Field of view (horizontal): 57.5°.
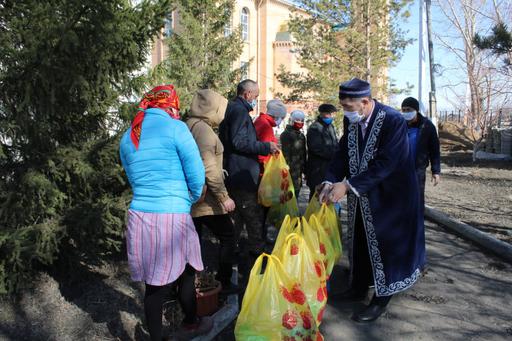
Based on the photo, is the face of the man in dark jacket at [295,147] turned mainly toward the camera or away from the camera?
toward the camera

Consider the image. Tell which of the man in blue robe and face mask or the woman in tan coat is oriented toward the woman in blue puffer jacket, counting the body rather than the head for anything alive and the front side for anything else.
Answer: the man in blue robe and face mask

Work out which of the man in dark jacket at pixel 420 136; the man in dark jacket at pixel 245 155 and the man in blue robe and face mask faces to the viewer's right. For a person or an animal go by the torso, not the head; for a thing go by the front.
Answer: the man in dark jacket at pixel 245 155

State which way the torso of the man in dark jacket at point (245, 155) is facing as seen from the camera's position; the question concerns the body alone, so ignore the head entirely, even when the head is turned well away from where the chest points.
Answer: to the viewer's right

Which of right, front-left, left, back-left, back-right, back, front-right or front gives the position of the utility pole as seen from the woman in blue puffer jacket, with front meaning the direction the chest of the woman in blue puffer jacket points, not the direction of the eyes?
front

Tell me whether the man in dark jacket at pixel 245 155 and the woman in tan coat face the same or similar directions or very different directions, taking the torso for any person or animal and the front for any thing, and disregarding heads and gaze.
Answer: same or similar directions

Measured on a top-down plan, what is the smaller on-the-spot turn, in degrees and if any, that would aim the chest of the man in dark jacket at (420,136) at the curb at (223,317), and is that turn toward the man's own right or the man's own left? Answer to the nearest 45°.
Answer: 0° — they already face it

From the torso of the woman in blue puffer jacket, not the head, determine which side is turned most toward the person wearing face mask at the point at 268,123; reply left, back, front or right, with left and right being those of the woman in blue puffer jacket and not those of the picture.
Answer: front

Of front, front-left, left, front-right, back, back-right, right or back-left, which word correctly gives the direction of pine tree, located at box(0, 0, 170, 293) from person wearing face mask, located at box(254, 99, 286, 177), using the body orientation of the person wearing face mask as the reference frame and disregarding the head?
back-right

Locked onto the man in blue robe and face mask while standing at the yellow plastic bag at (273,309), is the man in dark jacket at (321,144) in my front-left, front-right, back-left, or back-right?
front-left

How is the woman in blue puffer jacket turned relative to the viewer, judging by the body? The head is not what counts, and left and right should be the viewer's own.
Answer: facing away from the viewer and to the right of the viewer

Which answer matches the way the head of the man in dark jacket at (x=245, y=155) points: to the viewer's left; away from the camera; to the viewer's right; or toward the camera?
to the viewer's right

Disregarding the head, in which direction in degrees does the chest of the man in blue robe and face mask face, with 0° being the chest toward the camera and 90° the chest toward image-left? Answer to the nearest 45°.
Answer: approximately 45°

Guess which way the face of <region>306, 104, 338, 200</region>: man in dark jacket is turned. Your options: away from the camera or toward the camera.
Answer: toward the camera

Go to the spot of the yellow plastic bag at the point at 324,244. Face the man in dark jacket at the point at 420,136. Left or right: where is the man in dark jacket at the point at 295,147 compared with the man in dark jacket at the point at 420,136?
left
